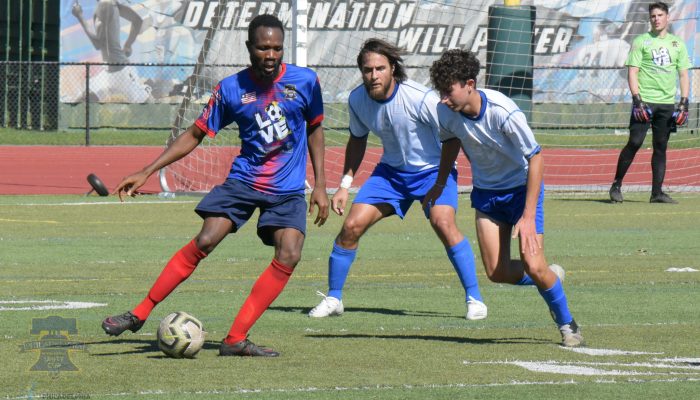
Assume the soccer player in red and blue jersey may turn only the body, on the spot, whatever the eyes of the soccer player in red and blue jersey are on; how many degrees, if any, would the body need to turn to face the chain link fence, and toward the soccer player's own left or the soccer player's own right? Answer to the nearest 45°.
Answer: approximately 180°

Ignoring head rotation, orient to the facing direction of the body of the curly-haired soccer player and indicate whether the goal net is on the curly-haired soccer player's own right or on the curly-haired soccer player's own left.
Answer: on the curly-haired soccer player's own right

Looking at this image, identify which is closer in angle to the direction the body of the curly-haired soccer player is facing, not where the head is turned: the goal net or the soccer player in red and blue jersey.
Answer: the soccer player in red and blue jersey

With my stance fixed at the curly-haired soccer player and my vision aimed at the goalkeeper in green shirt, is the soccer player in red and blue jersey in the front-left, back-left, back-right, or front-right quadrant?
back-left

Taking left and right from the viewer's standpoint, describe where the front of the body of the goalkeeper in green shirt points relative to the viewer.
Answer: facing the viewer

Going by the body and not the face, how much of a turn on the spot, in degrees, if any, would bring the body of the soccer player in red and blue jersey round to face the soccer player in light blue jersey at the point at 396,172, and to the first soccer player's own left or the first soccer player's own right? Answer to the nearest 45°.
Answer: approximately 135° to the first soccer player's own left

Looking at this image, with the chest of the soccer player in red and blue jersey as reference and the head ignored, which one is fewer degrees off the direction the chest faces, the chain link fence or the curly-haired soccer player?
the curly-haired soccer player

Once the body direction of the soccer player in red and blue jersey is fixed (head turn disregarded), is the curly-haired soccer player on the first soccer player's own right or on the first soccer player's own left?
on the first soccer player's own left

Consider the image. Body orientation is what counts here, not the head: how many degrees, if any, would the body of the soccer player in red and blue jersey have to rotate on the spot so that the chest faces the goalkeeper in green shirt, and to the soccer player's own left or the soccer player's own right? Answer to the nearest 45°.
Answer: approximately 135° to the soccer player's own left

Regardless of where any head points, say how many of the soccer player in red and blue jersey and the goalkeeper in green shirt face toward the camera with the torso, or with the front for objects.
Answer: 2

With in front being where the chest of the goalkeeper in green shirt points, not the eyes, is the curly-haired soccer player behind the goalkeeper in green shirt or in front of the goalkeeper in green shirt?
in front

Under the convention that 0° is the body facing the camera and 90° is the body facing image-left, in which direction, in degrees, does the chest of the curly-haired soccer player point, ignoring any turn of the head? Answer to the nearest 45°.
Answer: approximately 45°
